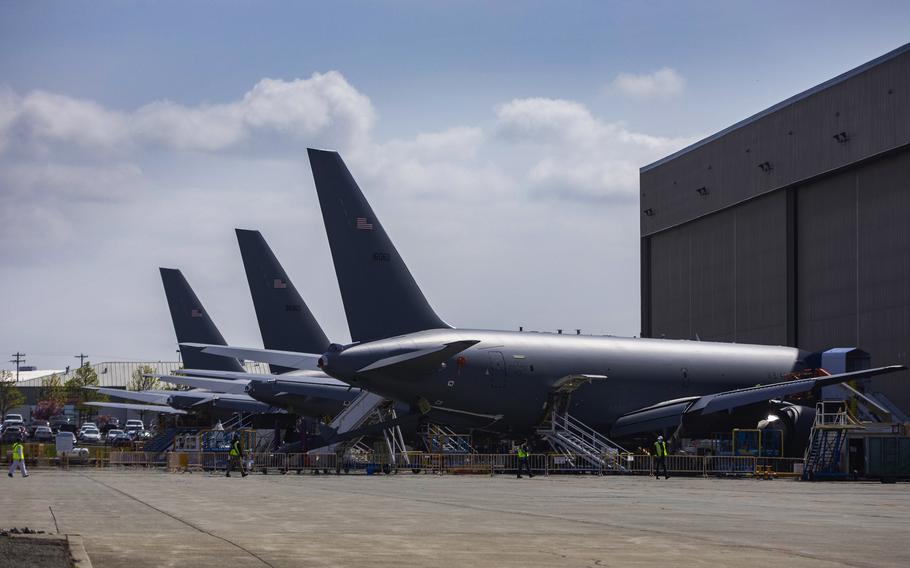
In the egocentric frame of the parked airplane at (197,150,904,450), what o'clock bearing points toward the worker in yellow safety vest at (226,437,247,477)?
The worker in yellow safety vest is roughly at 7 o'clock from the parked airplane.

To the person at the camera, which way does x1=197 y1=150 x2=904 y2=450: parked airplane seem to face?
facing away from the viewer and to the right of the viewer
